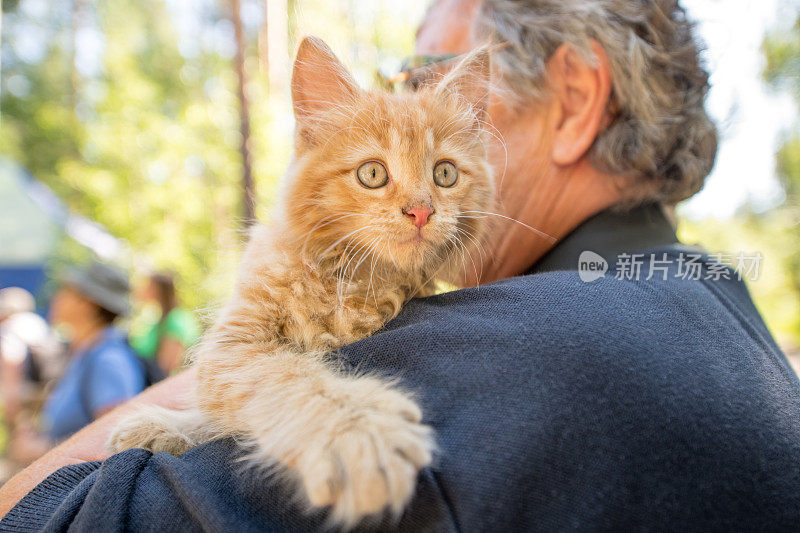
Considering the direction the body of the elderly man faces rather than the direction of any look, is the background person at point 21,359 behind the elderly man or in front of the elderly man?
in front

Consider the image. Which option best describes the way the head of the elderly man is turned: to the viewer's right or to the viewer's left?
to the viewer's left

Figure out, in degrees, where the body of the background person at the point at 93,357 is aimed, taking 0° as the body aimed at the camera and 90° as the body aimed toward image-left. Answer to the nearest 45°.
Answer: approximately 90°

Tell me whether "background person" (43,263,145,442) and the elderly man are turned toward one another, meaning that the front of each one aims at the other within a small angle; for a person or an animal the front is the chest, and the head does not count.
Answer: no

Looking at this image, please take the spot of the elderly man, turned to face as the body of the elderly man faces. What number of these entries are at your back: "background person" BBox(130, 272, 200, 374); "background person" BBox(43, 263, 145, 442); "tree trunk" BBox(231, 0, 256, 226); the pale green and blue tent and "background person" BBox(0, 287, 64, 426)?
0

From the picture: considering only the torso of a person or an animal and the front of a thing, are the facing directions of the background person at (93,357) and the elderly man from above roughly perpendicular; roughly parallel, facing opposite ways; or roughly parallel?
roughly perpendicular

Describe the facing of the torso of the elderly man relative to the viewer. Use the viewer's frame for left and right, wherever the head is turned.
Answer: facing away from the viewer and to the left of the viewer

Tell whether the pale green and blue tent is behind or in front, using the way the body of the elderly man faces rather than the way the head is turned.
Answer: in front

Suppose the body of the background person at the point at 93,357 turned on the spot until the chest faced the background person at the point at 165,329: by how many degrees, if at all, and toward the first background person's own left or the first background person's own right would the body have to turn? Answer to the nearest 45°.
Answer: approximately 135° to the first background person's own right

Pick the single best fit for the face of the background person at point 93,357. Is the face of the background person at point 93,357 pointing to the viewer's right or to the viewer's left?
to the viewer's left

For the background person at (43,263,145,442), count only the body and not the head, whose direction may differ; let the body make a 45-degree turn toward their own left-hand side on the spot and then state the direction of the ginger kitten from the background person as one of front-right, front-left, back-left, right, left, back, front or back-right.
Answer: front-left

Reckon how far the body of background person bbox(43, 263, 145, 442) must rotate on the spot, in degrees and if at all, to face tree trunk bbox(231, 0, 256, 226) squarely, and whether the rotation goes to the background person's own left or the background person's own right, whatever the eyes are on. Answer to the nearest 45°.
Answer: approximately 135° to the background person's own right

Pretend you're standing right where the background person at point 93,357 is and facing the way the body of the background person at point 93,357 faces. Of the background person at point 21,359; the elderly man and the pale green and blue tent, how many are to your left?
1

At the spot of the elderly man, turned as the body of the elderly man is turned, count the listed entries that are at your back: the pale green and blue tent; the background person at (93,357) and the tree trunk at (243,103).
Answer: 0
